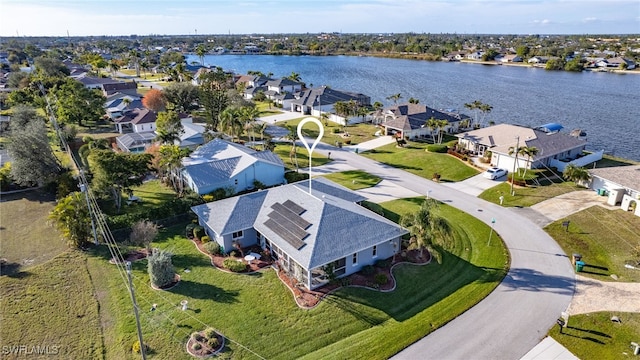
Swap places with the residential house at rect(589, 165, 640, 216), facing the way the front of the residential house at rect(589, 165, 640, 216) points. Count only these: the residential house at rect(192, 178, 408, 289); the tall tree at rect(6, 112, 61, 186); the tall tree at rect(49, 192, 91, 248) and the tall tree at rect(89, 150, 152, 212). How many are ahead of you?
4

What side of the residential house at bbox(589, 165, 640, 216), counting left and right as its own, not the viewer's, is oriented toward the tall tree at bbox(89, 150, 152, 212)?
front

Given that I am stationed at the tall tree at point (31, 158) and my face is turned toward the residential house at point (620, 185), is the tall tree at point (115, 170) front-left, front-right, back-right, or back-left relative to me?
front-right

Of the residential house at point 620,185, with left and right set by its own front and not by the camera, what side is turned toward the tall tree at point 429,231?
front

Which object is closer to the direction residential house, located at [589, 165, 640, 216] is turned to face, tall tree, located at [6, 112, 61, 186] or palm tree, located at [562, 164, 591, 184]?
the tall tree

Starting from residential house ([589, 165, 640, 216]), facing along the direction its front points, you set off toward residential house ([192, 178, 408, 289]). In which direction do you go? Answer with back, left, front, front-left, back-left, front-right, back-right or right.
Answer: front

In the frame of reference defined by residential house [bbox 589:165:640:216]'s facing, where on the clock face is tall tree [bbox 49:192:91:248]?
The tall tree is roughly at 12 o'clock from the residential house.

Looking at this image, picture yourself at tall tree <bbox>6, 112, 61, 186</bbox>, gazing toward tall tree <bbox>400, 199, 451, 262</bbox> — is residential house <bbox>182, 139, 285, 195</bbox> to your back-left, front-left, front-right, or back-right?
front-left

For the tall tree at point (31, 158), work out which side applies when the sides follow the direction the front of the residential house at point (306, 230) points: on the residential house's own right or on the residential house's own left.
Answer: on the residential house's own left

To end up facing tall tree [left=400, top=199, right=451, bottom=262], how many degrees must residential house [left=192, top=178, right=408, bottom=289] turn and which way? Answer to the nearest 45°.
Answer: approximately 45° to its right

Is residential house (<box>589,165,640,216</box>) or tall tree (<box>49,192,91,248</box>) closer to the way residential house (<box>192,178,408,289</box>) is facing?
the residential house

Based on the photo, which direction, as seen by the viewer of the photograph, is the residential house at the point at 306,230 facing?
facing away from the viewer and to the right of the viewer

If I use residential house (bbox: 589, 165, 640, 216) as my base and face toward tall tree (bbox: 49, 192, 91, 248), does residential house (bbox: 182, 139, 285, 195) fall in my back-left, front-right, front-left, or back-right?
front-right

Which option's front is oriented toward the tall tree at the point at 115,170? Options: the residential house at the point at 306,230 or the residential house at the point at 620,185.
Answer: the residential house at the point at 620,185

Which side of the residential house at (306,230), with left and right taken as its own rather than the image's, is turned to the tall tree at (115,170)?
left

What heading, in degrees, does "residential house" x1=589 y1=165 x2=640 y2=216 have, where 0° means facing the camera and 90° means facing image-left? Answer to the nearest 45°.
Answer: approximately 45°

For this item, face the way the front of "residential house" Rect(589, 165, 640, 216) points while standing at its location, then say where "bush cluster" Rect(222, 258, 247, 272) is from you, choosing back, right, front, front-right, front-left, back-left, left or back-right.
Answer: front

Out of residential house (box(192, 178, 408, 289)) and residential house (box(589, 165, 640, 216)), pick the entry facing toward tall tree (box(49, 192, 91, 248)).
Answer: residential house (box(589, 165, 640, 216))
